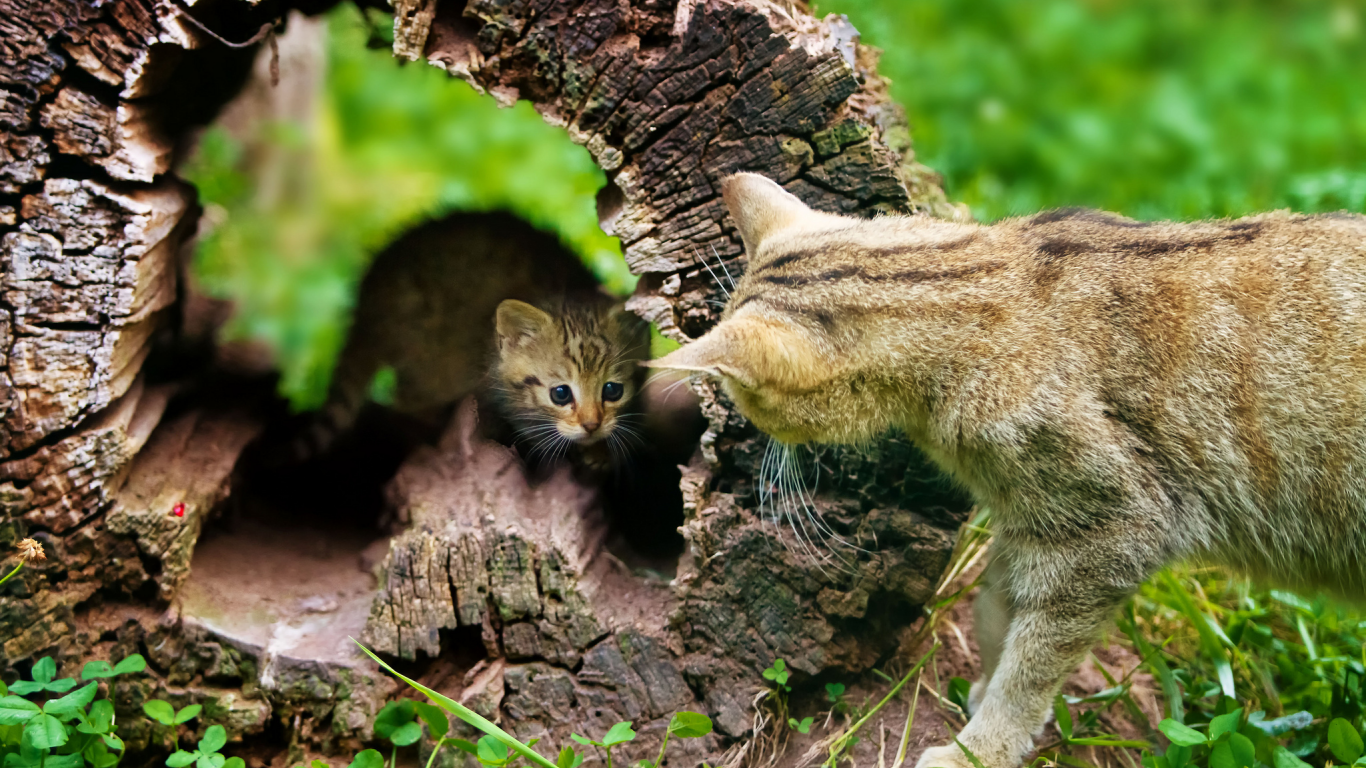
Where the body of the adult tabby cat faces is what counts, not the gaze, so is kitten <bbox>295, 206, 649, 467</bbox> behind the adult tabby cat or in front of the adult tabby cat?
in front

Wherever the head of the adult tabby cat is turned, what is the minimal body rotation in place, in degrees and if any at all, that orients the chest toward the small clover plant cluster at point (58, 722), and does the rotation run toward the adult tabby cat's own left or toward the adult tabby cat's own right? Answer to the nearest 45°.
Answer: approximately 45° to the adult tabby cat's own left

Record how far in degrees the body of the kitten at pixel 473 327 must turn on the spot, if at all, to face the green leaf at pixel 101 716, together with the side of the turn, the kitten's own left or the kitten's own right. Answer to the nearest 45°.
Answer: approximately 45° to the kitten's own right

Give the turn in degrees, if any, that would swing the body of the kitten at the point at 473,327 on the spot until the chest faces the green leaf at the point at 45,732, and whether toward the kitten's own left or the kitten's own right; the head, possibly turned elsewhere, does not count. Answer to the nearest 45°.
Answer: approximately 45° to the kitten's own right

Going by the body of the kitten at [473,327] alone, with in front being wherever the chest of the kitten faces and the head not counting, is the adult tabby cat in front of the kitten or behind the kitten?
in front

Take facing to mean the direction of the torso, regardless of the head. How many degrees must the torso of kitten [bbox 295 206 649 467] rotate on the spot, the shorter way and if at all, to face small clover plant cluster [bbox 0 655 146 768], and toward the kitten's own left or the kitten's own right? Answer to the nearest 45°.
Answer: approximately 45° to the kitten's own right

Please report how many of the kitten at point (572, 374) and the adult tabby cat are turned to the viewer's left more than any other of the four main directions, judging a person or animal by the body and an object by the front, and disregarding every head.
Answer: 1

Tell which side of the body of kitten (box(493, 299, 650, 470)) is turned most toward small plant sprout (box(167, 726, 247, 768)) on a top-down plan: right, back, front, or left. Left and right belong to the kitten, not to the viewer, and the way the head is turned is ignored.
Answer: right

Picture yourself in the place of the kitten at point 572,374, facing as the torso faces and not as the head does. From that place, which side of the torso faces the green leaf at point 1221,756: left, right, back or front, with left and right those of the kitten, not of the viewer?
front

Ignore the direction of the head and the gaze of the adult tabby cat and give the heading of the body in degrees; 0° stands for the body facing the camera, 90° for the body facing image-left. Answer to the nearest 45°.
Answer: approximately 90°

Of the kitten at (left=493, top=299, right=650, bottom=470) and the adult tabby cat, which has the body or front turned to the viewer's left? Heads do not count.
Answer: the adult tabby cat
